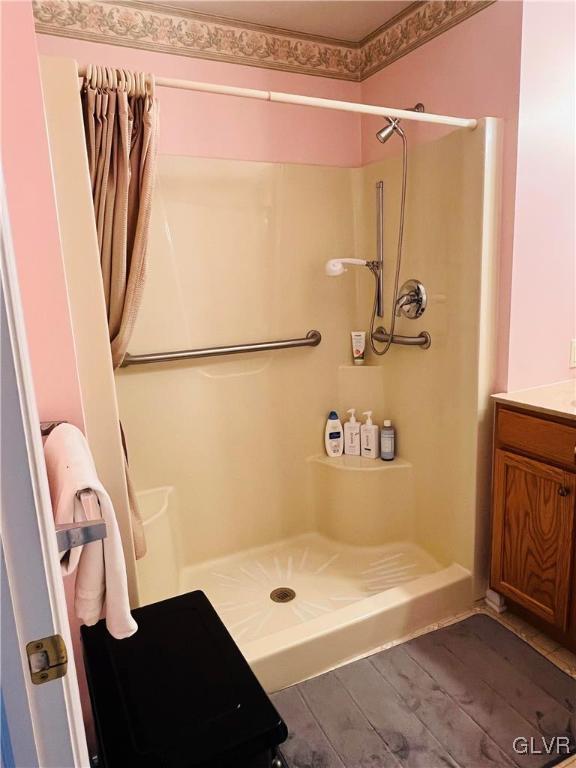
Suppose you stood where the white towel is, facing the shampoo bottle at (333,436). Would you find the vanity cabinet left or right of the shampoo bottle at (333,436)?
right

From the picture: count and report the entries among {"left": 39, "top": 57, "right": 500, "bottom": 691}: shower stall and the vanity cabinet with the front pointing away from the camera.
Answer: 0

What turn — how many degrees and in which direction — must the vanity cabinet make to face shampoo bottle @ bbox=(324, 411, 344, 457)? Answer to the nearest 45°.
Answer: approximately 90° to its right

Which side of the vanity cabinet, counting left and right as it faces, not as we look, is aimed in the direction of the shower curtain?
front

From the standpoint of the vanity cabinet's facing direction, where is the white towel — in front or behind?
in front

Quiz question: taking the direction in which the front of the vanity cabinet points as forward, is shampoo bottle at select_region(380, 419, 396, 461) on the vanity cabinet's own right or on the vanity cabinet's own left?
on the vanity cabinet's own right

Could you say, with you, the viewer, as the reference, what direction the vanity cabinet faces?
facing the viewer and to the left of the viewer

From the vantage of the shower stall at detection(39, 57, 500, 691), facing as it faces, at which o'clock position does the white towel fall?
The white towel is roughly at 2 o'clock from the shower stall.

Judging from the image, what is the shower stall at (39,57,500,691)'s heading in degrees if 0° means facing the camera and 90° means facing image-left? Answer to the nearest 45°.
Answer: approximately 315°
